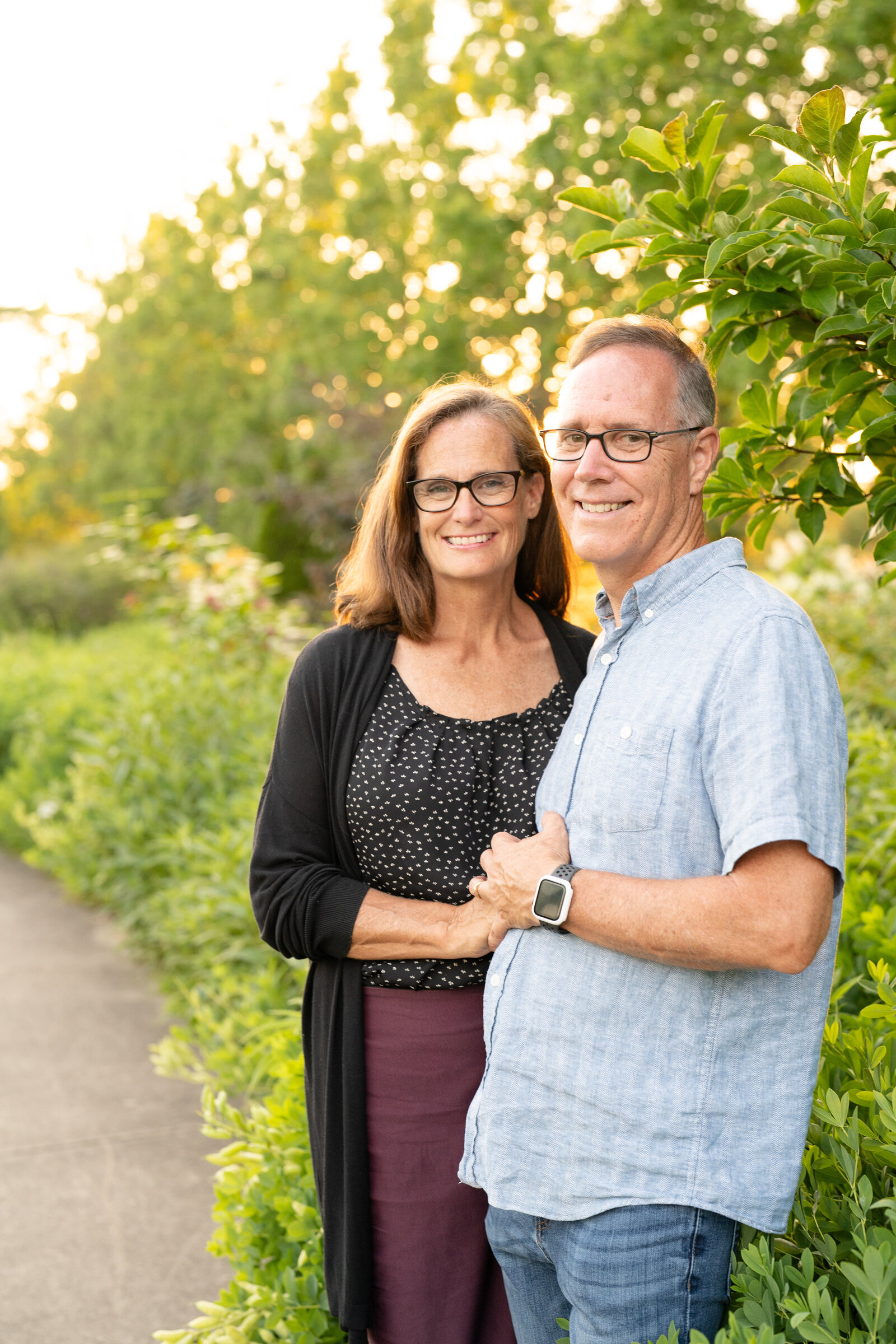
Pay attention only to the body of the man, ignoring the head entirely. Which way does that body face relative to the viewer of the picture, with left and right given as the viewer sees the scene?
facing the viewer and to the left of the viewer

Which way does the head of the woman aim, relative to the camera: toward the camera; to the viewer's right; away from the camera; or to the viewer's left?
toward the camera

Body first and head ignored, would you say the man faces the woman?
no

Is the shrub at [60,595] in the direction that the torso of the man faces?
no
